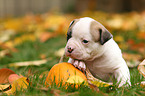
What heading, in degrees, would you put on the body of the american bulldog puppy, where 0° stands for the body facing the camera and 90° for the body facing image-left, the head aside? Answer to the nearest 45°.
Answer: approximately 45°

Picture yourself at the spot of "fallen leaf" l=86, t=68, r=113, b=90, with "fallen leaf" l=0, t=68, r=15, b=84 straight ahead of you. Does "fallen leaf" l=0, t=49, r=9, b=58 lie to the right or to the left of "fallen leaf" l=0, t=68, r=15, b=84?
right

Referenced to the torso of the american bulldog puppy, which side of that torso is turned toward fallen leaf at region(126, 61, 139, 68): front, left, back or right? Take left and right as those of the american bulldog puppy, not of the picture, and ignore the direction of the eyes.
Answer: back
